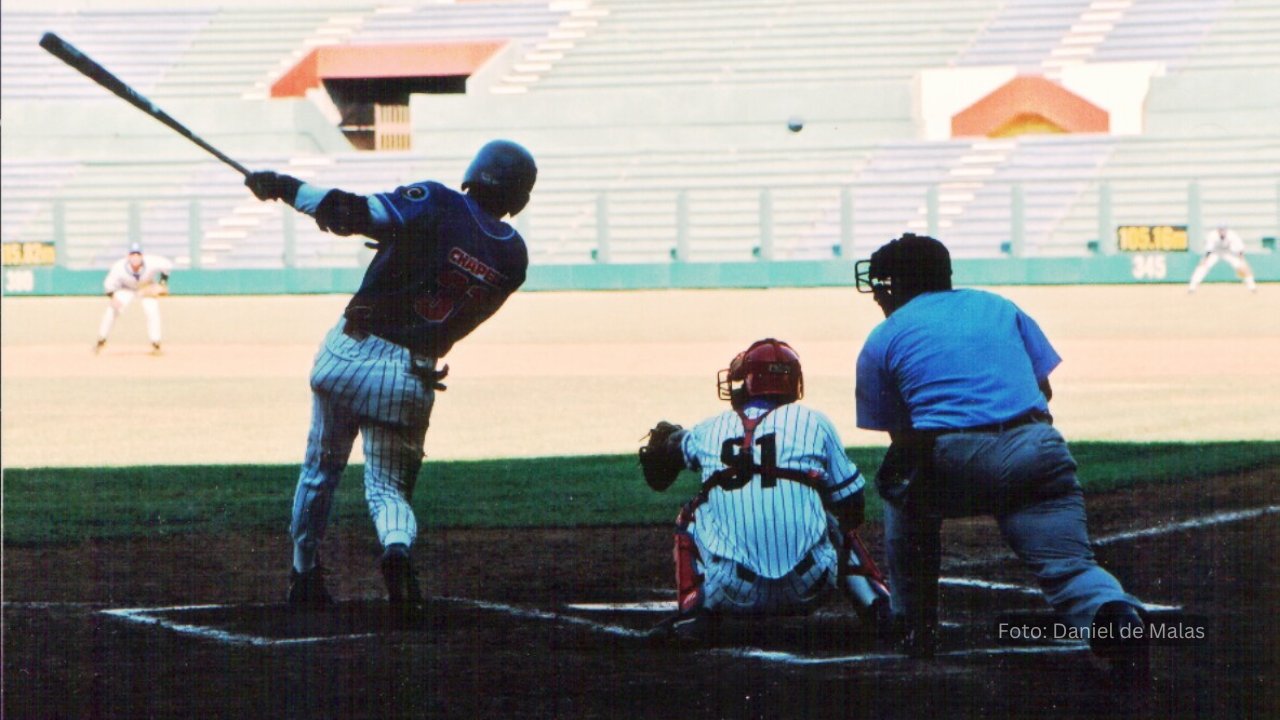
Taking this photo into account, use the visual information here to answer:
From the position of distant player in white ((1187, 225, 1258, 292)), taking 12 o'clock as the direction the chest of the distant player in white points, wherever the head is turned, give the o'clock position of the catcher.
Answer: The catcher is roughly at 12 o'clock from the distant player in white.

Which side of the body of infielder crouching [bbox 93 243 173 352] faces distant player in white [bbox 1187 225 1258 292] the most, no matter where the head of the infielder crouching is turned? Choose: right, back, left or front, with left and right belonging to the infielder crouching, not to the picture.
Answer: left

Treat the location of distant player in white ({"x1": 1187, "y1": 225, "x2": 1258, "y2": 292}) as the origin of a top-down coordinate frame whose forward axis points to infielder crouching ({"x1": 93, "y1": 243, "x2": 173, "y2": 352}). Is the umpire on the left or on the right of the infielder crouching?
left

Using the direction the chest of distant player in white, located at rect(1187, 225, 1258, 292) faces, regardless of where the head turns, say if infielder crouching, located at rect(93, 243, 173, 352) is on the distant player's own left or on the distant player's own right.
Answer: on the distant player's own right

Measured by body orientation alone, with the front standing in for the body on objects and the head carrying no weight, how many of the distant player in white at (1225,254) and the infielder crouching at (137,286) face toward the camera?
2

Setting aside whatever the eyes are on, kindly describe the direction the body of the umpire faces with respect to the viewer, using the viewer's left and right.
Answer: facing away from the viewer and to the left of the viewer

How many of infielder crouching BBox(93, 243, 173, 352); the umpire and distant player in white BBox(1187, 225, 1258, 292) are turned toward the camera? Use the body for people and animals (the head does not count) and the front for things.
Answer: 2

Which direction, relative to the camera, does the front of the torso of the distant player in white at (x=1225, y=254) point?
toward the camera

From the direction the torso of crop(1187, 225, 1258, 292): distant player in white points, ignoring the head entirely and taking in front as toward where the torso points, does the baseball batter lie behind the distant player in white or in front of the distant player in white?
in front

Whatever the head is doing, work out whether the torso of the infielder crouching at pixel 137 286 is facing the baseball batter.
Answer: yes

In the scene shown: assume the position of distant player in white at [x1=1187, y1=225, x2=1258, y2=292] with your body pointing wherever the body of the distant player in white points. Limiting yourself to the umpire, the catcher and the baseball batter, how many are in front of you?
3

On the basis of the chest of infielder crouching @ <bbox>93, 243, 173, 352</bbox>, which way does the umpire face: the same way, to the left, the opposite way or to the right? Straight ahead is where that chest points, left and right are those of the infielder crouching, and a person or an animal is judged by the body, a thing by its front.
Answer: the opposite way
